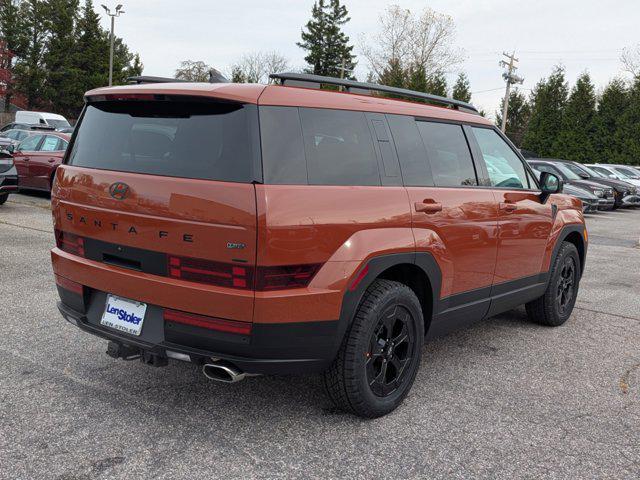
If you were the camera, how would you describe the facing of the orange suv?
facing away from the viewer and to the right of the viewer

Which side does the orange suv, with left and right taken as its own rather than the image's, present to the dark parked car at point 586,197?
front

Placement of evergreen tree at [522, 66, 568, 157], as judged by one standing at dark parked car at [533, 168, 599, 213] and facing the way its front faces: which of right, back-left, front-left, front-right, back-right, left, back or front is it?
back-left

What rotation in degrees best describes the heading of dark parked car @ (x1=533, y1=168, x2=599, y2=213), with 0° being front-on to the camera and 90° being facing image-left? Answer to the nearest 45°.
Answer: approximately 315°

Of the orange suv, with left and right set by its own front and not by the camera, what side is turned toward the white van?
left

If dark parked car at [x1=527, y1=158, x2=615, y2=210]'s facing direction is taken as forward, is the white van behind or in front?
behind

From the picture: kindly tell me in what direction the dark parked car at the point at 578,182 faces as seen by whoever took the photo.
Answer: facing the viewer and to the right of the viewer

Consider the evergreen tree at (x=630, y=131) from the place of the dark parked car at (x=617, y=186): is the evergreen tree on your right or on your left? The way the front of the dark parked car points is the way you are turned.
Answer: on your left

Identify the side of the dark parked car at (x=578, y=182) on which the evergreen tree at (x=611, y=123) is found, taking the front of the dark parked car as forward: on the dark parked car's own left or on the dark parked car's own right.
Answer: on the dark parked car's own left

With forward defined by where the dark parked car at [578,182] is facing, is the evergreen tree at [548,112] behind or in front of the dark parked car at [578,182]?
behind

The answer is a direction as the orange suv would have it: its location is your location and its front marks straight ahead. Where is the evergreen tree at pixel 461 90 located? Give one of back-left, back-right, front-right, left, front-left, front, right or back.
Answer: front-left

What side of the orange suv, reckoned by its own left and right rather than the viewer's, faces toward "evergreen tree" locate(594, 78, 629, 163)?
front

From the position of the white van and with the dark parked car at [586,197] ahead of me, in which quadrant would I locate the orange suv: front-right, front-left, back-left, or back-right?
front-right

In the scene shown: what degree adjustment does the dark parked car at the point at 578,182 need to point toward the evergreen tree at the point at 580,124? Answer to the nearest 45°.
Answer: approximately 135° to its left

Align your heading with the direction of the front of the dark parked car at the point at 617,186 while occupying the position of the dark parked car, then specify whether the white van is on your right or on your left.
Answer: on your right

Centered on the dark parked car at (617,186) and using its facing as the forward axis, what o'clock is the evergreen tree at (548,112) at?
The evergreen tree is roughly at 7 o'clock from the dark parked car.
